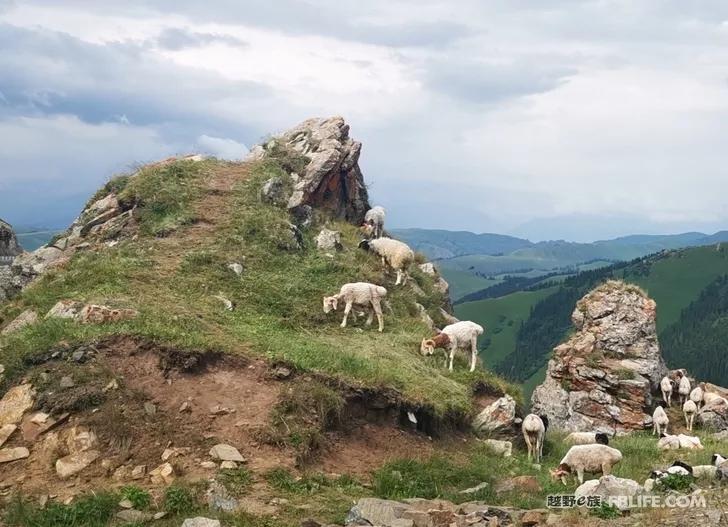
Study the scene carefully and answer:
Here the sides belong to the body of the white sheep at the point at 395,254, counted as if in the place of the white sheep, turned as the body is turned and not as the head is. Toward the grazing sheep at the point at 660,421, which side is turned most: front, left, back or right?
back

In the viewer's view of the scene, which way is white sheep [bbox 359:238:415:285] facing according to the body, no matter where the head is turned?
to the viewer's left

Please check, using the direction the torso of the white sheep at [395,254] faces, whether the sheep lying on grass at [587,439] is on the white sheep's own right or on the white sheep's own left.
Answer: on the white sheep's own left

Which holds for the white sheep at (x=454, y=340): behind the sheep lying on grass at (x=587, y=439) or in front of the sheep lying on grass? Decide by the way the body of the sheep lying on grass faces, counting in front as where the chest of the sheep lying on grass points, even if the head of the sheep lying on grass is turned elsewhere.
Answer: behind

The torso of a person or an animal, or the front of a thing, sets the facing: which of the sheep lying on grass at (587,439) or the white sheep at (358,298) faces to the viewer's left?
the white sheep

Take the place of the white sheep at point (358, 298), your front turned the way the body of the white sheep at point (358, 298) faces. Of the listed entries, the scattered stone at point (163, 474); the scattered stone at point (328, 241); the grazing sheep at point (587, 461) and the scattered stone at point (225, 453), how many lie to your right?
1

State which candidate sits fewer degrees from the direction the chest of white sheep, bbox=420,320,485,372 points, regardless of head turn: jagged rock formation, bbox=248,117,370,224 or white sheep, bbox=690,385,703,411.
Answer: the jagged rock formation

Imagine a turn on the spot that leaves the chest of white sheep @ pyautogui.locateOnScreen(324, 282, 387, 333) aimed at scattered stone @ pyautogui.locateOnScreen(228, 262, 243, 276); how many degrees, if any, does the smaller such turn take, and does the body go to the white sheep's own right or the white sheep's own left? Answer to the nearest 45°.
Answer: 0° — it already faces it

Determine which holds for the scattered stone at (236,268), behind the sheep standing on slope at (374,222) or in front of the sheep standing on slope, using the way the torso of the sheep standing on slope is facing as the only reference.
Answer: in front

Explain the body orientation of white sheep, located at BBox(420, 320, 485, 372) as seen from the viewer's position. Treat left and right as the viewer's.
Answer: facing to the left of the viewer

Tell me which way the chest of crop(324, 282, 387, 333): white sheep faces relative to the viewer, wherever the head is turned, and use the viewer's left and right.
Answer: facing to the left of the viewer

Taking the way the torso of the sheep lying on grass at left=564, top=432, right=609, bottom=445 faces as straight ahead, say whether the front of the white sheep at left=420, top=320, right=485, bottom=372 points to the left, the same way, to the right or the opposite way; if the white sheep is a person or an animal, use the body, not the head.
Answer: the opposite way

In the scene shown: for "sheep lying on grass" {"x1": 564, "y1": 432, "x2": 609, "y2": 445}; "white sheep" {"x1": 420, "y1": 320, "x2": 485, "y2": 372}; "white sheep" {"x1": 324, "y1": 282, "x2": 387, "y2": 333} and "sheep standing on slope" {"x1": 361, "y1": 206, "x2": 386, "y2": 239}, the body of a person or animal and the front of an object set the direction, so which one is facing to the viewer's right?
the sheep lying on grass

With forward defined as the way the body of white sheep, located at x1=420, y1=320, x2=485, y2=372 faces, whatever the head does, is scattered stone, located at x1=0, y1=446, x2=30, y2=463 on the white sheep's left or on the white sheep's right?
on the white sheep's left

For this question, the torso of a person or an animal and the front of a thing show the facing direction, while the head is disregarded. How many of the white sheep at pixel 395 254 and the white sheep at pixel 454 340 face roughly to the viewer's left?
2

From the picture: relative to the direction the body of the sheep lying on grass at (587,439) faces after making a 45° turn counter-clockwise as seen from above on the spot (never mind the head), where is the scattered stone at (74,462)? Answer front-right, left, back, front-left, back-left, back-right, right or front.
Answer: back

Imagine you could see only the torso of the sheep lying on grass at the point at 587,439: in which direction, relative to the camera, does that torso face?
to the viewer's right

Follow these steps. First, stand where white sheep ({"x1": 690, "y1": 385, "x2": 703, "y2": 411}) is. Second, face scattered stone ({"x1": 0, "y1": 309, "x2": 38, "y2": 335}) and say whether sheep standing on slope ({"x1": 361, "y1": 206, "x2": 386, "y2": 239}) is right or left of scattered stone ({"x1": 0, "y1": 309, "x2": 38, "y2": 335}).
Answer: right
